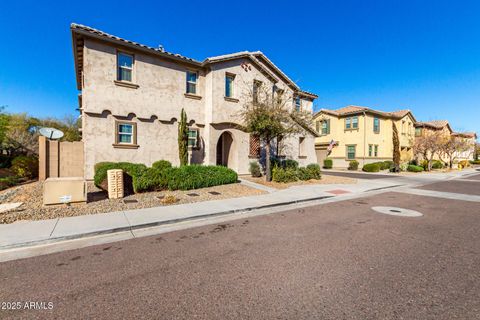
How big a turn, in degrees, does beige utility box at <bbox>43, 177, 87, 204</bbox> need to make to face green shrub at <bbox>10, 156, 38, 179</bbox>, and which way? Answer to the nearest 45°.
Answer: approximately 180°

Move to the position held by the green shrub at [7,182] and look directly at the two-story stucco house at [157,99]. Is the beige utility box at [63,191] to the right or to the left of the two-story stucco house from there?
right

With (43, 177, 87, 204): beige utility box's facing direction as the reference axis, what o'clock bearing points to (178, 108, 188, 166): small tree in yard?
The small tree in yard is roughly at 8 o'clock from the beige utility box.

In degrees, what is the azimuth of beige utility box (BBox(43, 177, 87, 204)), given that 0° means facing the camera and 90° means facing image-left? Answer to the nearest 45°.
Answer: approximately 0°

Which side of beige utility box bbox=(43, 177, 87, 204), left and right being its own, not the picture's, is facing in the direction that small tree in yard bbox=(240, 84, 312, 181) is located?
left

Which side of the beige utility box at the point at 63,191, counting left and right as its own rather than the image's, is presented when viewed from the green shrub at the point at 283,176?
left

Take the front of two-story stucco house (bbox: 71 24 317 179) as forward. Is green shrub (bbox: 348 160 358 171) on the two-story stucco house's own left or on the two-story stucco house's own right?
on the two-story stucco house's own left

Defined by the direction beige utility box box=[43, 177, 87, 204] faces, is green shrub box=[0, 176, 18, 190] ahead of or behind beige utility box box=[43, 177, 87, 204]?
behind
